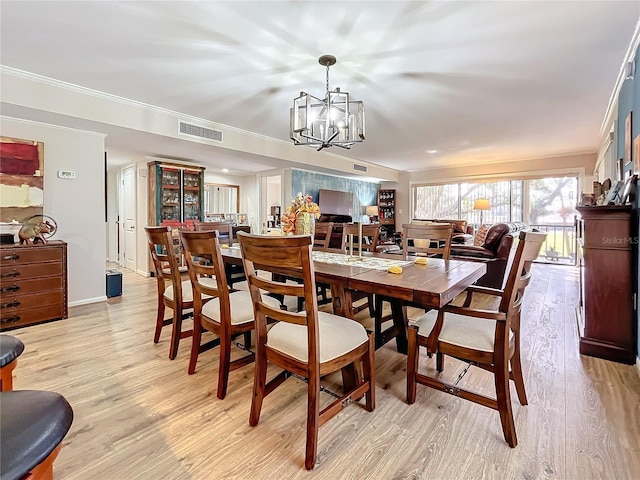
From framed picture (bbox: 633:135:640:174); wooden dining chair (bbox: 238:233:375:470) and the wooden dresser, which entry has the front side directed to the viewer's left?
the framed picture

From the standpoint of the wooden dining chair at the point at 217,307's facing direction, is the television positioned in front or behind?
in front

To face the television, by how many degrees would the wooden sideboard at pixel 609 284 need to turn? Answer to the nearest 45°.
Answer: approximately 45° to its right

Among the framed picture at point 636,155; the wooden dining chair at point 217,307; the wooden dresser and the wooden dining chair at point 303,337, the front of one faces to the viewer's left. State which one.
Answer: the framed picture

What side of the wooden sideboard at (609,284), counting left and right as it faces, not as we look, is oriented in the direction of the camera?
left

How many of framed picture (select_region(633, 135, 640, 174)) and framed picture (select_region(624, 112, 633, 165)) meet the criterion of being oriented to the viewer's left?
2

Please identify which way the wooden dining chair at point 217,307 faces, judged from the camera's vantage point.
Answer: facing away from the viewer and to the right of the viewer

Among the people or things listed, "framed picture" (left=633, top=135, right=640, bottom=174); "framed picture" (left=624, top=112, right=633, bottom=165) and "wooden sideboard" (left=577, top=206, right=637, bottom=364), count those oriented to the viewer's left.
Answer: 3

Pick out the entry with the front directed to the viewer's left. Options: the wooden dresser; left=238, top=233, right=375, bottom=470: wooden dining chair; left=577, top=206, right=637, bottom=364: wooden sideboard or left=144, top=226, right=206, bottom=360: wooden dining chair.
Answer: the wooden sideboard

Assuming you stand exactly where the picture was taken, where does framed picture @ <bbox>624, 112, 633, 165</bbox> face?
facing to the left of the viewer

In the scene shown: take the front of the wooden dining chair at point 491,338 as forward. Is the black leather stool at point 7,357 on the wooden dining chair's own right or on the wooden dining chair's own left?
on the wooden dining chair's own left

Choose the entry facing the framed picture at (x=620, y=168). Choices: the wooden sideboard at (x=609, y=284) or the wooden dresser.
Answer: the wooden dresser

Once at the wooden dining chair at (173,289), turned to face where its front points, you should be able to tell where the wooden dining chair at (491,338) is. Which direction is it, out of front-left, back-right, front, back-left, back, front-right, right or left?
right

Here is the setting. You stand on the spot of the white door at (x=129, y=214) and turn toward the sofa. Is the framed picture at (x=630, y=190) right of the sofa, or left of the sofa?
right
